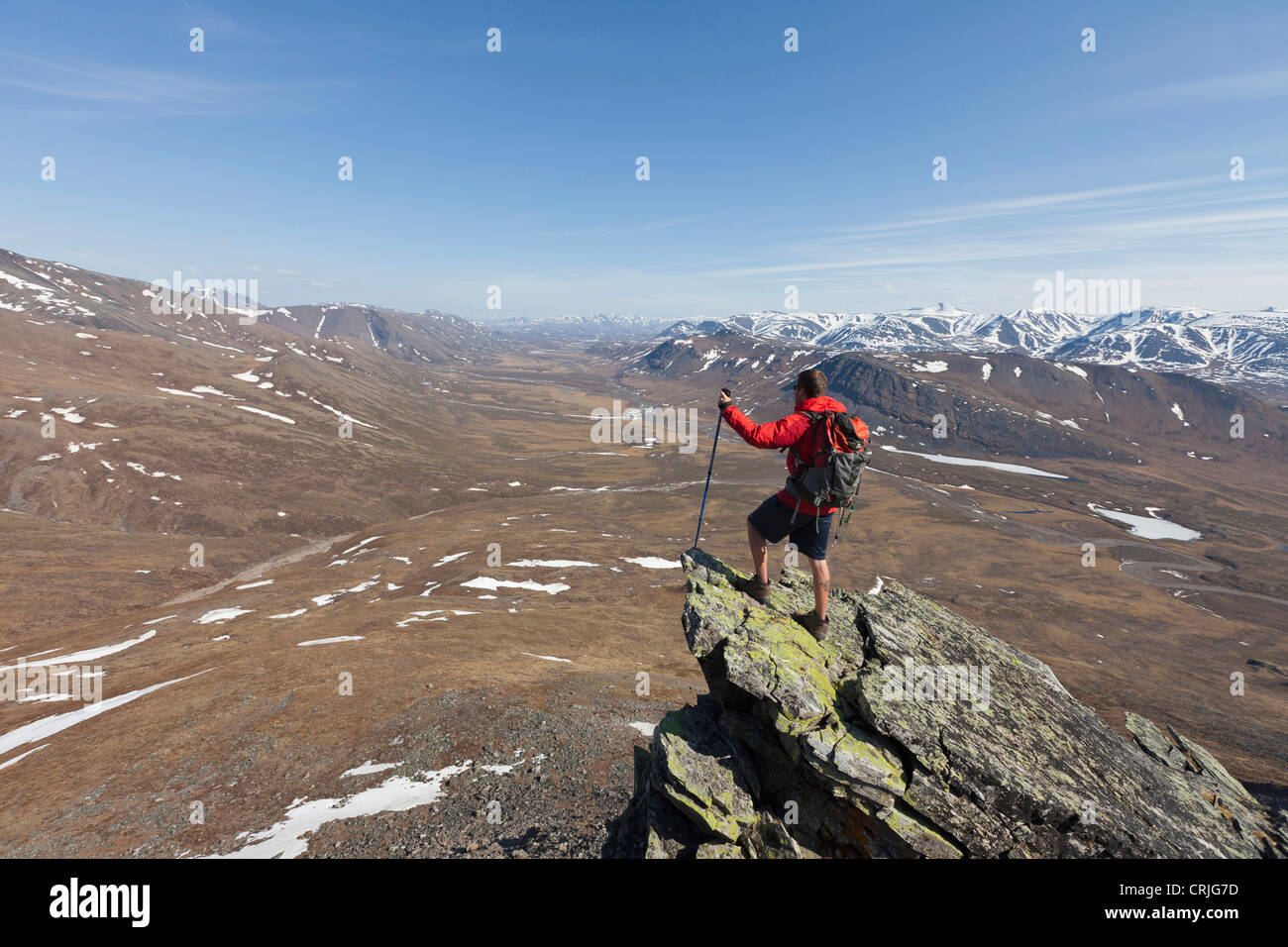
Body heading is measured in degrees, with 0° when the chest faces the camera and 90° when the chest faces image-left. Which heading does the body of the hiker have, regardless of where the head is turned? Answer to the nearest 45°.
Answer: approximately 135°
